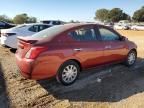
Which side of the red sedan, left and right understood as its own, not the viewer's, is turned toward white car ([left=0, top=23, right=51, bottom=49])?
left

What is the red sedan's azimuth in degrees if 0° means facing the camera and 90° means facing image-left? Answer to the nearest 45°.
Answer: approximately 225°
